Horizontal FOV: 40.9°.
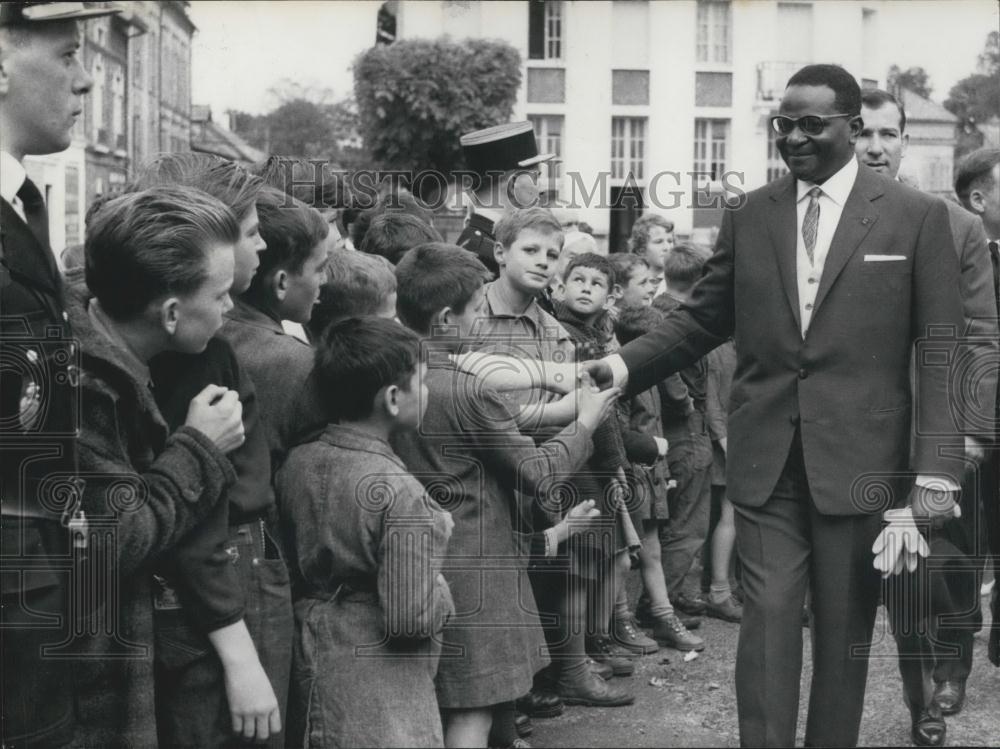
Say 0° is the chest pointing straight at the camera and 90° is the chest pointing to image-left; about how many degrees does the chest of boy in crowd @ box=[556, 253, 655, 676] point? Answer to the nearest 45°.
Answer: approximately 315°

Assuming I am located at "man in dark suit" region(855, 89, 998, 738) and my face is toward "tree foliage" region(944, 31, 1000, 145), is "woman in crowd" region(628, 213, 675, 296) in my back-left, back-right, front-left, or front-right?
front-left

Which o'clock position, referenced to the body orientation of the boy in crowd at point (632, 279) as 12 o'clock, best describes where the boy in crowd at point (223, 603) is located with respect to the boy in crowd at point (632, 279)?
the boy in crowd at point (223, 603) is roughly at 2 o'clock from the boy in crowd at point (632, 279).

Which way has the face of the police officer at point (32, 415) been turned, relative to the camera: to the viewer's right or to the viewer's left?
to the viewer's right

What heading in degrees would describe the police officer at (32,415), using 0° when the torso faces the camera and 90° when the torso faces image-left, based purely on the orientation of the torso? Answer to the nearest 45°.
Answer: approximately 270°

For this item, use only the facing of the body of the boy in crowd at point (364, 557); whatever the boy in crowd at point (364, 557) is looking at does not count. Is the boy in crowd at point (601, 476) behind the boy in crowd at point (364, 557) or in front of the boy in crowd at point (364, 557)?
in front

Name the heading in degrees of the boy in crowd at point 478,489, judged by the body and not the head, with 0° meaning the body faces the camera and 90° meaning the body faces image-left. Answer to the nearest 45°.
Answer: approximately 225°

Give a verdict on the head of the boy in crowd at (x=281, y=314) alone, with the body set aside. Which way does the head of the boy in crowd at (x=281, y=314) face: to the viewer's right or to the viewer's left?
to the viewer's right

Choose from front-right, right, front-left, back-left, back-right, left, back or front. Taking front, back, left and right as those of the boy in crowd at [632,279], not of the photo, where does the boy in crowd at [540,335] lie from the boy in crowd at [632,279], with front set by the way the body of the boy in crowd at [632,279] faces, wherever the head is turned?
front-right

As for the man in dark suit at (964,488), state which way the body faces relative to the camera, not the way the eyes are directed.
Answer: toward the camera

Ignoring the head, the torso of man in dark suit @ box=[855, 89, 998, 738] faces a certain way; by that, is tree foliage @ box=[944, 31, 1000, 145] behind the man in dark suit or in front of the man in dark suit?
behind

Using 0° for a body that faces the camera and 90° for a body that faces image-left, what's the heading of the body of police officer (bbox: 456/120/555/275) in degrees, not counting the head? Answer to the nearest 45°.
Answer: approximately 270°

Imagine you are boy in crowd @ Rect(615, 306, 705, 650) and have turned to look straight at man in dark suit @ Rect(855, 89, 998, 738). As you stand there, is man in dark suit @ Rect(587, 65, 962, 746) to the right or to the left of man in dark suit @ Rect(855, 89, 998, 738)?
right

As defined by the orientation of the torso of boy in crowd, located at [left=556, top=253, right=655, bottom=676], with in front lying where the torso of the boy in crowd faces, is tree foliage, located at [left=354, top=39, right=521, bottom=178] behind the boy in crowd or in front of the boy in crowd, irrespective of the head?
behind

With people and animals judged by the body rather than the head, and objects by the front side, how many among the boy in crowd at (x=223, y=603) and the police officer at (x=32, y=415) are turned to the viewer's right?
2

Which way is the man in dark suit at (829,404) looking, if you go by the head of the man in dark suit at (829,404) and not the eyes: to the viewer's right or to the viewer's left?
to the viewer's left
